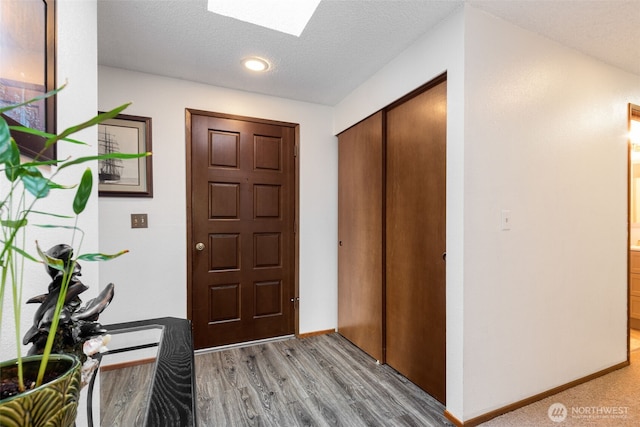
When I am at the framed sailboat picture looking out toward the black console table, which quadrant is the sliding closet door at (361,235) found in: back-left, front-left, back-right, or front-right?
front-left

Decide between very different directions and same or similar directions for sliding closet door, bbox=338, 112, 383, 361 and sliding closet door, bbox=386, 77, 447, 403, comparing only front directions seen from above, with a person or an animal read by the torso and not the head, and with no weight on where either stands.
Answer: same or similar directions

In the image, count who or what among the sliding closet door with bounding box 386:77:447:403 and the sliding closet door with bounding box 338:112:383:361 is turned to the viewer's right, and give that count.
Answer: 0

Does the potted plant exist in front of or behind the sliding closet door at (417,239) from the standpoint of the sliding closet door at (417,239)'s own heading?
in front

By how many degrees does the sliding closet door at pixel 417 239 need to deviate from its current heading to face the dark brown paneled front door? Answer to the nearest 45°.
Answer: approximately 45° to its right

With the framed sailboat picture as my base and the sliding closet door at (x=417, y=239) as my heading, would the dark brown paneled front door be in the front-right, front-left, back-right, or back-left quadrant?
front-left

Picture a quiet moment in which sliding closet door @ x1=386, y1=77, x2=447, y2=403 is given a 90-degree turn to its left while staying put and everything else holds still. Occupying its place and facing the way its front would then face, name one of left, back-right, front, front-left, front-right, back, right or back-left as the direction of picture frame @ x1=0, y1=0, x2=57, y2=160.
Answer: right

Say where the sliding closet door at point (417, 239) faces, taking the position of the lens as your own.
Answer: facing the viewer and to the left of the viewer

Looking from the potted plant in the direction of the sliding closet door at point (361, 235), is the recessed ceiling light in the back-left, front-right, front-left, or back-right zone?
front-left

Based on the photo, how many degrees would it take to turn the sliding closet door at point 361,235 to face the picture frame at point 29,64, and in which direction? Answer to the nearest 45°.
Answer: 0° — it already faces it

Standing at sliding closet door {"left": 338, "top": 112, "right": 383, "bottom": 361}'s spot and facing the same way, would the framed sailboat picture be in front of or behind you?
in front

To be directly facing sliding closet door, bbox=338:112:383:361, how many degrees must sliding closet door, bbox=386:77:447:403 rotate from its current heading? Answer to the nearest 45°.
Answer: approximately 90° to its right
